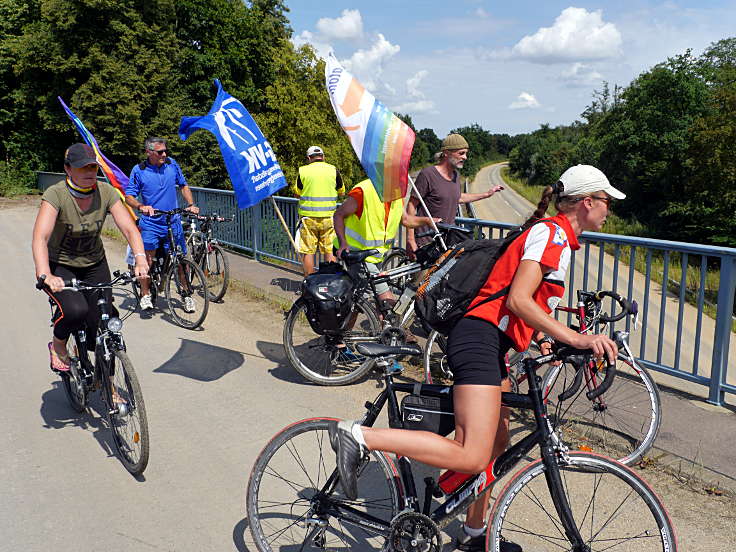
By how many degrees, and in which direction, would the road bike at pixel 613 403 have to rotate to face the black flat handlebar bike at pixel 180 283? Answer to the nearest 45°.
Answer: approximately 180°

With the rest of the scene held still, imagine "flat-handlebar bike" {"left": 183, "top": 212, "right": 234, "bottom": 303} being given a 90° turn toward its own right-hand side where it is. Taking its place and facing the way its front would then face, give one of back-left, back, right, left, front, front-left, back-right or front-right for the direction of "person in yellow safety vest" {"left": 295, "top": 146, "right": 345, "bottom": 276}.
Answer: back-left

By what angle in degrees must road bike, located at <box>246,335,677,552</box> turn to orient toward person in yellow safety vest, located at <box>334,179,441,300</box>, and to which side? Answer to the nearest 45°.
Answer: approximately 90° to its left

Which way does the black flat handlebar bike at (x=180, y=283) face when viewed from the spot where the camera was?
facing the viewer and to the right of the viewer

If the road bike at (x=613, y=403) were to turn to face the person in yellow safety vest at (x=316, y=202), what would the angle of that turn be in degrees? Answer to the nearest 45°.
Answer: approximately 180°

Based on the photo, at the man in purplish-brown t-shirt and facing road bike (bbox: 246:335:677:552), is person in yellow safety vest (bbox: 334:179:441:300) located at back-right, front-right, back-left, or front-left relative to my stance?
front-right

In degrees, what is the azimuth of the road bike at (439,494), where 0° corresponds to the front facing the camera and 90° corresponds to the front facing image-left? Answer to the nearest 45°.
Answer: approximately 270°

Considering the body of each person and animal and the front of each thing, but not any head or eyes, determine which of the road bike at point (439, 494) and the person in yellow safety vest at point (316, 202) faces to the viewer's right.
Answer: the road bike

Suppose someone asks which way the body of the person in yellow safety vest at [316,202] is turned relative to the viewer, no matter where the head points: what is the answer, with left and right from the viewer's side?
facing away from the viewer

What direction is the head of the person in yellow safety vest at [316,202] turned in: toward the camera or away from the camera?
away from the camera

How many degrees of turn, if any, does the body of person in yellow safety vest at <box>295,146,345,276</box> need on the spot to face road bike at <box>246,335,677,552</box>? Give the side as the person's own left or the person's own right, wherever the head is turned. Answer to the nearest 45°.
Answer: approximately 180°

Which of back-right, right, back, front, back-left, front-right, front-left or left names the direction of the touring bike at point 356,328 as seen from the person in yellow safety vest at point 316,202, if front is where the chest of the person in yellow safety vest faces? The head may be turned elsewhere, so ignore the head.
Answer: back

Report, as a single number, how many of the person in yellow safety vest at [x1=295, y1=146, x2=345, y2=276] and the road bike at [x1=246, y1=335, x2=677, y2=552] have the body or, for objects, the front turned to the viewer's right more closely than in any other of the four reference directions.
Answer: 1
